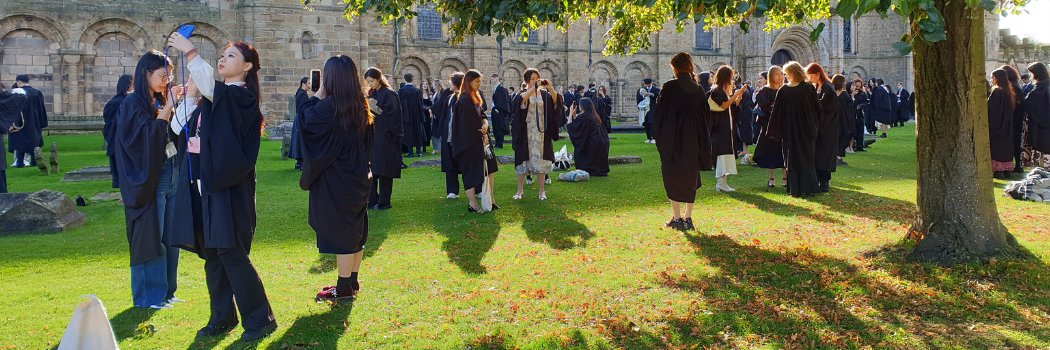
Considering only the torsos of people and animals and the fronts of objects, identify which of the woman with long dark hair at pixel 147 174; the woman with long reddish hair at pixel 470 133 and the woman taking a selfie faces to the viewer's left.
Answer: the woman taking a selfie

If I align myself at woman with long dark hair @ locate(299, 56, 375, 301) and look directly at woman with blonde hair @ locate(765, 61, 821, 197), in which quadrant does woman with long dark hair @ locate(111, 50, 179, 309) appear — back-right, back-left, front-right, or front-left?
back-left

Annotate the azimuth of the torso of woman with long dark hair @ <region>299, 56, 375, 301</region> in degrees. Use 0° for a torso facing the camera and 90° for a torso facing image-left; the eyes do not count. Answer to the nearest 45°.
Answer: approximately 135°

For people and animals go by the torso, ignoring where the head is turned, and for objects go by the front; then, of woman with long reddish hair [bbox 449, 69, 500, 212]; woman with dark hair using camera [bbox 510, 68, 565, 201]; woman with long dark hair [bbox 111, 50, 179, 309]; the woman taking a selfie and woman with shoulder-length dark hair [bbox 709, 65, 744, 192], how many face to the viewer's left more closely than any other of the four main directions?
1

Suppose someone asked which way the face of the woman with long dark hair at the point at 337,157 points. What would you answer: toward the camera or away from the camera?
away from the camera

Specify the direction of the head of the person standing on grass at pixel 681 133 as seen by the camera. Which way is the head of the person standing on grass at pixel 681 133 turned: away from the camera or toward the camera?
away from the camera

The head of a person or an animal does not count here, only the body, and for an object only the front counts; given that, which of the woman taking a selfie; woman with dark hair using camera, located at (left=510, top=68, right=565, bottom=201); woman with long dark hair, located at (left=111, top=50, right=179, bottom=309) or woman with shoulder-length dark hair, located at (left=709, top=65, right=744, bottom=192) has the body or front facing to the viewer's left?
the woman taking a selfie

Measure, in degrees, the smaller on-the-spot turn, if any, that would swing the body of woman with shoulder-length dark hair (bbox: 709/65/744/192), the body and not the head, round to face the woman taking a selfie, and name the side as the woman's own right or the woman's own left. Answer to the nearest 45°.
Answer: approximately 90° to the woman's own right

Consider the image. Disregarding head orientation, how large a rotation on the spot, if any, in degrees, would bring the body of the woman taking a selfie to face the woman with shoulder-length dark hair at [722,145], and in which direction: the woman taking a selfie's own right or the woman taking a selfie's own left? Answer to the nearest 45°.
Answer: approximately 135° to the woman taking a selfie's own right

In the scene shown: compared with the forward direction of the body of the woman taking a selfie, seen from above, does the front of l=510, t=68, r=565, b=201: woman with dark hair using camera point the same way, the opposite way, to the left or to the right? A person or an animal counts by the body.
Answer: to the left

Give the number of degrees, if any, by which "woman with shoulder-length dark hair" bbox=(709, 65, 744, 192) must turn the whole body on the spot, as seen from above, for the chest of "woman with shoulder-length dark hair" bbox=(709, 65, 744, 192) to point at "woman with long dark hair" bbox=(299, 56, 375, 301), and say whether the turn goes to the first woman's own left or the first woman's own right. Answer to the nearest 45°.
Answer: approximately 90° to the first woman's own right

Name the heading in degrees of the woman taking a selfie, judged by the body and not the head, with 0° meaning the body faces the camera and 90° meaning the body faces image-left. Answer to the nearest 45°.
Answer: approximately 90°
